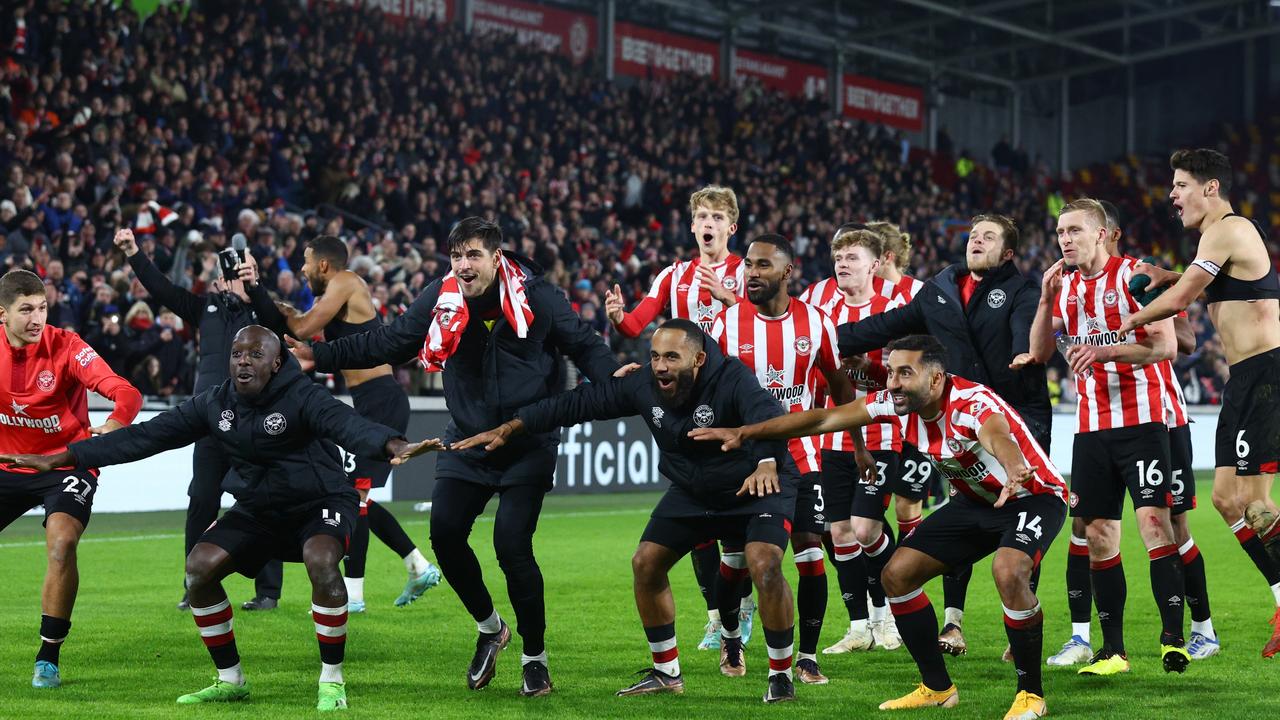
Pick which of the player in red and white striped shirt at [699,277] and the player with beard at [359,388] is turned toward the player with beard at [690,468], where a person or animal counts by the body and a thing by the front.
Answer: the player in red and white striped shirt

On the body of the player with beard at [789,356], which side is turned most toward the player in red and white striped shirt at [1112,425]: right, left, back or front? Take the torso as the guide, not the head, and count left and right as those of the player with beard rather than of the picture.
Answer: left

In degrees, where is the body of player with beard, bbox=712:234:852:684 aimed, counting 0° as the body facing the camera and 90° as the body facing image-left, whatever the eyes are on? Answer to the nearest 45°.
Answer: approximately 0°

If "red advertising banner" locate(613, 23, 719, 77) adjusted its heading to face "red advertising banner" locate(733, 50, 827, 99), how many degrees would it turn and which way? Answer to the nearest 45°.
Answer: approximately 90° to its left

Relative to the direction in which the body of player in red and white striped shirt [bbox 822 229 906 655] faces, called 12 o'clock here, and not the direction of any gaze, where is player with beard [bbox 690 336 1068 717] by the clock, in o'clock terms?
The player with beard is roughly at 10 o'clock from the player in red and white striped shirt.

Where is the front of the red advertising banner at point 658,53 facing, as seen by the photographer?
facing the viewer and to the right of the viewer

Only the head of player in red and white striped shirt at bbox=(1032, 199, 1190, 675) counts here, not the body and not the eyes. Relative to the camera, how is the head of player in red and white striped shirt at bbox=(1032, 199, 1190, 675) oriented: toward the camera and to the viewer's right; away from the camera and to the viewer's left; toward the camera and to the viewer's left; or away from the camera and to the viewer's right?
toward the camera and to the viewer's left

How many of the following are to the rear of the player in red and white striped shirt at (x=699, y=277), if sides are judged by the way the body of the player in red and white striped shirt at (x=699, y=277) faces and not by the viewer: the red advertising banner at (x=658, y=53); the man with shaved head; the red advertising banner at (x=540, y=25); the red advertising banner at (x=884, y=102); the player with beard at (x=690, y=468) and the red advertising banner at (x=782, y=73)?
4

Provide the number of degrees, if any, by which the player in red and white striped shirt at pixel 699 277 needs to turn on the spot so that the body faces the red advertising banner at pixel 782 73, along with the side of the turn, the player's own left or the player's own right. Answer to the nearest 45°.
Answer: approximately 180°

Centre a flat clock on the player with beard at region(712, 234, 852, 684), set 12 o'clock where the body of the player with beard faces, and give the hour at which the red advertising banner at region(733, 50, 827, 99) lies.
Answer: The red advertising banner is roughly at 6 o'clock from the player with beard.

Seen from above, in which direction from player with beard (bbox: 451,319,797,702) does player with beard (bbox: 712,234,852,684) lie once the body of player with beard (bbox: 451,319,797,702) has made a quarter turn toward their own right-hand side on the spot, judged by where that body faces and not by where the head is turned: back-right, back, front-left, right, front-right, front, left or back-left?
right

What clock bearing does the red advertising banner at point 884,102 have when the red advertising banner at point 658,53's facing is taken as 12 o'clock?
the red advertising banner at point 884,102 is roughly at 9 o'clock from the red advertising banner at point 658,53.

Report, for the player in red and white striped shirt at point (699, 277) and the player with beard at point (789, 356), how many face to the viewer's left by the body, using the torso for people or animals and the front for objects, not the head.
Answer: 0
